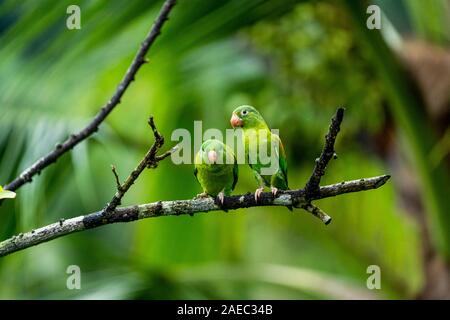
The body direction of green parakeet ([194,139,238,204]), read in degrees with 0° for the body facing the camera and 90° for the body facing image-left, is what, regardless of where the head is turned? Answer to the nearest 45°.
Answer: approximately 0°

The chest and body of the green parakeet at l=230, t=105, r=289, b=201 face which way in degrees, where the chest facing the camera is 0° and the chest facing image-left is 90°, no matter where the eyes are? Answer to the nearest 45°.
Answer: approximately 45°
